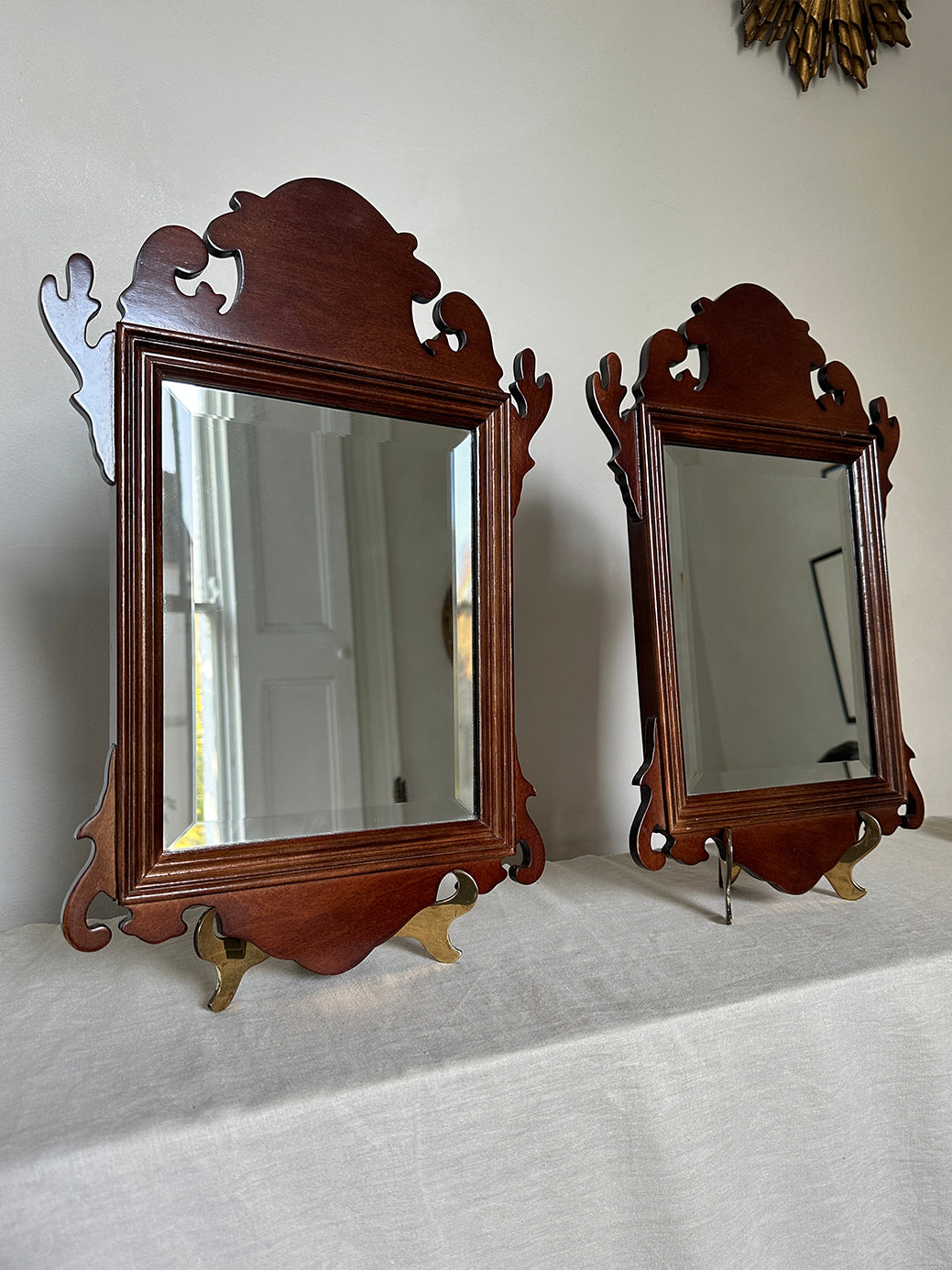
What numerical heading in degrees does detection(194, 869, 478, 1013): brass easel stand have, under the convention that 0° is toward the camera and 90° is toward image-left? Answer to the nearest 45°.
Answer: approximately 315°

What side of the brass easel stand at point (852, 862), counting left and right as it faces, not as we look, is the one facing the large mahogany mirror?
right

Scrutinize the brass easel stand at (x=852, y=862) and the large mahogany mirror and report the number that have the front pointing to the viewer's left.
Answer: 0

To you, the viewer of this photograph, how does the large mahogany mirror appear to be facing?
facing the viewer and to the right of the viewer

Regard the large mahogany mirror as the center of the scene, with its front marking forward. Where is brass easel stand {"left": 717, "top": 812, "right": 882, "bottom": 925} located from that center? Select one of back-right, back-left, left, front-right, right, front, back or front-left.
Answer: front-left
